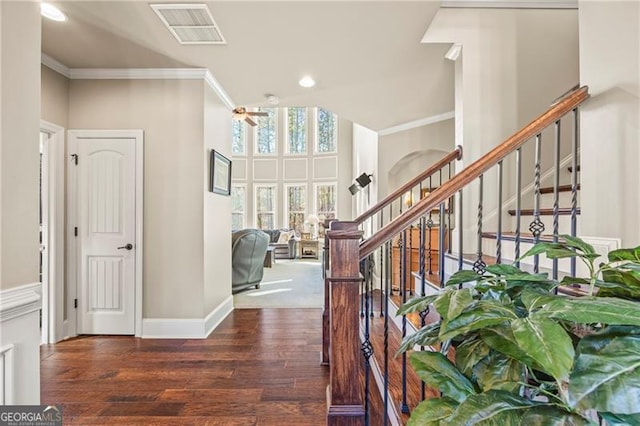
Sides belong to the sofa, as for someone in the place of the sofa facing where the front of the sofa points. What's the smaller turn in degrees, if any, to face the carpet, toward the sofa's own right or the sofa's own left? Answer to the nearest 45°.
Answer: approximately 45° to the sofa's own left

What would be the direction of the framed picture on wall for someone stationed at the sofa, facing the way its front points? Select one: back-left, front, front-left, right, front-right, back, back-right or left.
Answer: front-left

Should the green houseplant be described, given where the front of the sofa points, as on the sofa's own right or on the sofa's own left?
on the sofa's own left

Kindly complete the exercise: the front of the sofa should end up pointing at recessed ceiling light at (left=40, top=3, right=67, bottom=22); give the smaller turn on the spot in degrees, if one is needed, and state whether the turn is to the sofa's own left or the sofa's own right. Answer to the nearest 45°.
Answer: approximately 45° to the sofa's own left

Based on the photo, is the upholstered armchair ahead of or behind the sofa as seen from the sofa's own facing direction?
ahead

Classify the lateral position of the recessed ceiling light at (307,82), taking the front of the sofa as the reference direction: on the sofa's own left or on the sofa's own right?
on the sofa's own left

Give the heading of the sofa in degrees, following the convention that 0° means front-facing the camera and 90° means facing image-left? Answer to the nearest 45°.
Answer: approximately 45°
